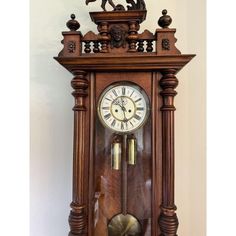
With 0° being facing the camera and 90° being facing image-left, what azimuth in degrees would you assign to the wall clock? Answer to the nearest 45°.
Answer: approximately 0°
